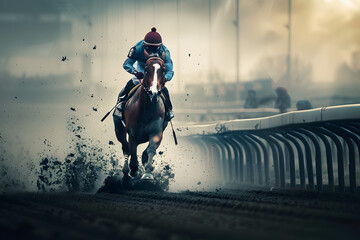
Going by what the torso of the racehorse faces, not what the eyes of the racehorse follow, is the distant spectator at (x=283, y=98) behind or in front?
behind

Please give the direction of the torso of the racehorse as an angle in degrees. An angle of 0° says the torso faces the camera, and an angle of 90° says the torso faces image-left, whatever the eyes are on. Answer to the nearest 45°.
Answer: approximately 0°

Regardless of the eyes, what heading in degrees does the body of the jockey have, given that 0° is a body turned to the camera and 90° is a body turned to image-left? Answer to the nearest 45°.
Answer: approximately 0°

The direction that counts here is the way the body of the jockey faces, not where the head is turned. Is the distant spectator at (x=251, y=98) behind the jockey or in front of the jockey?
behind

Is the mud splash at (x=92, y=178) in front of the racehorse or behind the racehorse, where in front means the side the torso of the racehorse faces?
behind

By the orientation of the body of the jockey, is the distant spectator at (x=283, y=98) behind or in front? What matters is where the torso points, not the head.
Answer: behind
